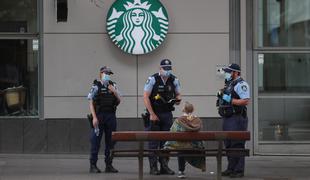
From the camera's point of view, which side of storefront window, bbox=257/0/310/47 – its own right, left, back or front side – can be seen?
front

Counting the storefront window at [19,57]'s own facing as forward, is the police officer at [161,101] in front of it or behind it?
in front

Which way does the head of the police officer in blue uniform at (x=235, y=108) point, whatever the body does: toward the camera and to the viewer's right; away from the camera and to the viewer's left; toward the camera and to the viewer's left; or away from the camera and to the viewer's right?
toward the camera and to the viewer's left

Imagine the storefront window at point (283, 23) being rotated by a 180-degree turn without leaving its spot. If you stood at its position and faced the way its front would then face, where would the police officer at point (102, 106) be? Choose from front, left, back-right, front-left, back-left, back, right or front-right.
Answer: back-left

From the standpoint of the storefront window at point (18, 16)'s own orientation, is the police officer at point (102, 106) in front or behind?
in front

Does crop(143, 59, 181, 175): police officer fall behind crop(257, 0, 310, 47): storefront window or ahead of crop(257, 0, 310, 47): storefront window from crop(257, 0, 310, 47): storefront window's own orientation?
ahead

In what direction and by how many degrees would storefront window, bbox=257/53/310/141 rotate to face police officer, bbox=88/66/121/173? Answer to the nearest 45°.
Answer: approximately 45° to its right

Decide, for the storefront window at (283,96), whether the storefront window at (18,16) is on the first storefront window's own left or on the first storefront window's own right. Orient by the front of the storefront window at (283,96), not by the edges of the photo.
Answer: on the first storefront window's own right

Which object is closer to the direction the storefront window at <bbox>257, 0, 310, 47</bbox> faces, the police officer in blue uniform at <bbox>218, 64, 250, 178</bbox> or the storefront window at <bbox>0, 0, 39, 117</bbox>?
the police officer in blue uniform

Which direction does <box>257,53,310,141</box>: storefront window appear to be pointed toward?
toward the camera

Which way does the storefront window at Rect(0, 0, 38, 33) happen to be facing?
toward the camera

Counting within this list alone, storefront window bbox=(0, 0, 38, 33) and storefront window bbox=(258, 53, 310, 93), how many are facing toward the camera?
2

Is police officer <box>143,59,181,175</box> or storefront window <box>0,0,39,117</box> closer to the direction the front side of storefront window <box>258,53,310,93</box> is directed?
the police officer

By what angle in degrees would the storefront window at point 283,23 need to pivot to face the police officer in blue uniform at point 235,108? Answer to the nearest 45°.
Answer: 0° — it already faces them

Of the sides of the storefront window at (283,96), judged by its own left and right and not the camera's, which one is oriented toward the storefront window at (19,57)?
right
